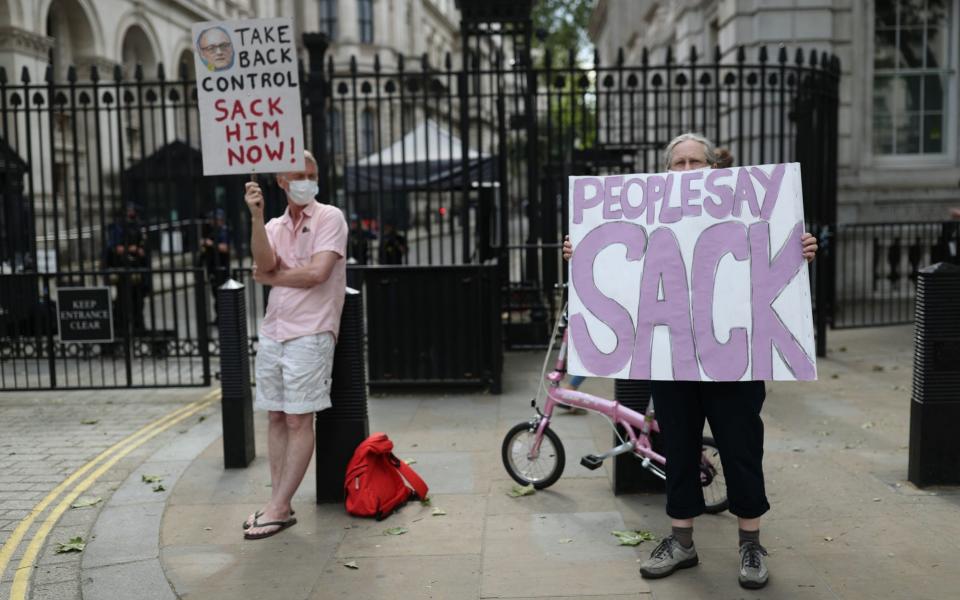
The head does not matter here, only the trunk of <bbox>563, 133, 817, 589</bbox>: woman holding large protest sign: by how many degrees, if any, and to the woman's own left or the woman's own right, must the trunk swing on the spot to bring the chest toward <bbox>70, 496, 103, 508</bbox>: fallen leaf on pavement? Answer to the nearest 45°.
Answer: approximately 90° to the woman's own right

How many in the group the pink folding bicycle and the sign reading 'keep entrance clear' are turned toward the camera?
1

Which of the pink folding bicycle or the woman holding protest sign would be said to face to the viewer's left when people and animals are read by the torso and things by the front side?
the pink folding bicycle

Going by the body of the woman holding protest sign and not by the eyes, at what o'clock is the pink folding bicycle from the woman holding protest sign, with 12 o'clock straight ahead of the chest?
The pink folding bicycle is roughly at 5 o'clock from the woman holding protest sign.

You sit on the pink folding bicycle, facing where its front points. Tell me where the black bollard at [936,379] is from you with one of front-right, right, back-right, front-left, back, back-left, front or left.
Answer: back

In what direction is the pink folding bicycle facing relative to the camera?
to the viewer's left

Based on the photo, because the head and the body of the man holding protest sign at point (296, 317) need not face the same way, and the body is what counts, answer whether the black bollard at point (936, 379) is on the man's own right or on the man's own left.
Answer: on the man's own left

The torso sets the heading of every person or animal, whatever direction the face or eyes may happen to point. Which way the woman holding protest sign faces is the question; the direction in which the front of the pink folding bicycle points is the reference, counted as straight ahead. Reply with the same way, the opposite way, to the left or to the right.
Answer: to the left

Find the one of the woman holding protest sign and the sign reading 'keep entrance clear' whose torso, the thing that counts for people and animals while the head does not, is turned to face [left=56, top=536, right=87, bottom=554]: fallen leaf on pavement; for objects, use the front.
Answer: the sign reading 'keep entrance clear'

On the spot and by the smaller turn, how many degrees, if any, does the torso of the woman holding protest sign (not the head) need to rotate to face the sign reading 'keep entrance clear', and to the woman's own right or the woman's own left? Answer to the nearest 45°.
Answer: approximately 135° to the woman's own right
